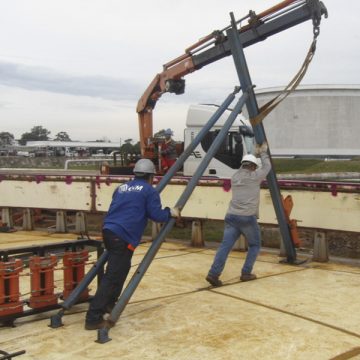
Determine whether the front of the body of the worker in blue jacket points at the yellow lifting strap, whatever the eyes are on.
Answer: yes

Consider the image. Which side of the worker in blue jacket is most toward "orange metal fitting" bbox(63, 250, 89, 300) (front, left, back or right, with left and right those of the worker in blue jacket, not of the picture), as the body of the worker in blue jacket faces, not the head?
left

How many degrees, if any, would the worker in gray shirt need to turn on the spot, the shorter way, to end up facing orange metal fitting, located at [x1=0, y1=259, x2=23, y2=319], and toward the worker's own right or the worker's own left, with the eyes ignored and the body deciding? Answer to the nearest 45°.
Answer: approximately 180°

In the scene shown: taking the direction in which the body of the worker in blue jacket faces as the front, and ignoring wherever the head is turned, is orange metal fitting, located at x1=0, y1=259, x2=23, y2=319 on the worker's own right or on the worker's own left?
on the worker's own left

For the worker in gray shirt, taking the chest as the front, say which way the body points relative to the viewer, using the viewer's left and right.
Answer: facing away from the viewer and to the right of the viewer

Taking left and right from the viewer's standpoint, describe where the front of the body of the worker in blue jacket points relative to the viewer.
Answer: facing away from the viewer and to the right of the viewer
